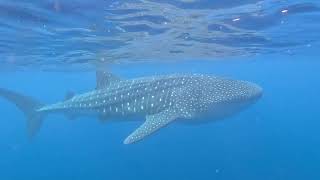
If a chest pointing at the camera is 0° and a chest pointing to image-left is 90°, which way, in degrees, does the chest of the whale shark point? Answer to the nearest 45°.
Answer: approximately 270°
